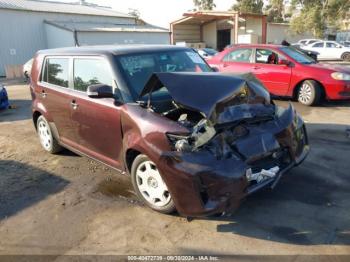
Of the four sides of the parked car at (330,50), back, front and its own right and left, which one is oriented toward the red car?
right

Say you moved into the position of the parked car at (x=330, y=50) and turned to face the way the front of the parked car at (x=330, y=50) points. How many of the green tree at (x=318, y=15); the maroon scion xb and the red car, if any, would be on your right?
2

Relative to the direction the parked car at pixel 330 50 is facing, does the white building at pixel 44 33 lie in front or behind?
behind

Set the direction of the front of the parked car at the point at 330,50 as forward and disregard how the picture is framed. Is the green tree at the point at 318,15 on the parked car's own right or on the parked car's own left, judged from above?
on the parked car's own left

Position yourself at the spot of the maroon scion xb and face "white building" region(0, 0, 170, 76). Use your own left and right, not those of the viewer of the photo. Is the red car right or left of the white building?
right

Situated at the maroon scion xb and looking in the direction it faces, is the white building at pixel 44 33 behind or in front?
behind

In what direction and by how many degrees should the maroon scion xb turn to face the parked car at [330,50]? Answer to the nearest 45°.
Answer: approximately 90° to its left

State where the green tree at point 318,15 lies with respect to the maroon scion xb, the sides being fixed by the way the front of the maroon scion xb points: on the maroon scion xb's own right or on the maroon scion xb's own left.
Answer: on the maroon scion xb's own left

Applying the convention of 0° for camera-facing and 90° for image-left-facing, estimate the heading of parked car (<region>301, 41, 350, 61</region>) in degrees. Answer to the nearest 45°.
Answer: approximately 270°

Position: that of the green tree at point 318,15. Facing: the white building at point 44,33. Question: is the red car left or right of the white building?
left

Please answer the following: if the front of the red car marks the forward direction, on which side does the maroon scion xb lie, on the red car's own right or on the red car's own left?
on the red car's own right
